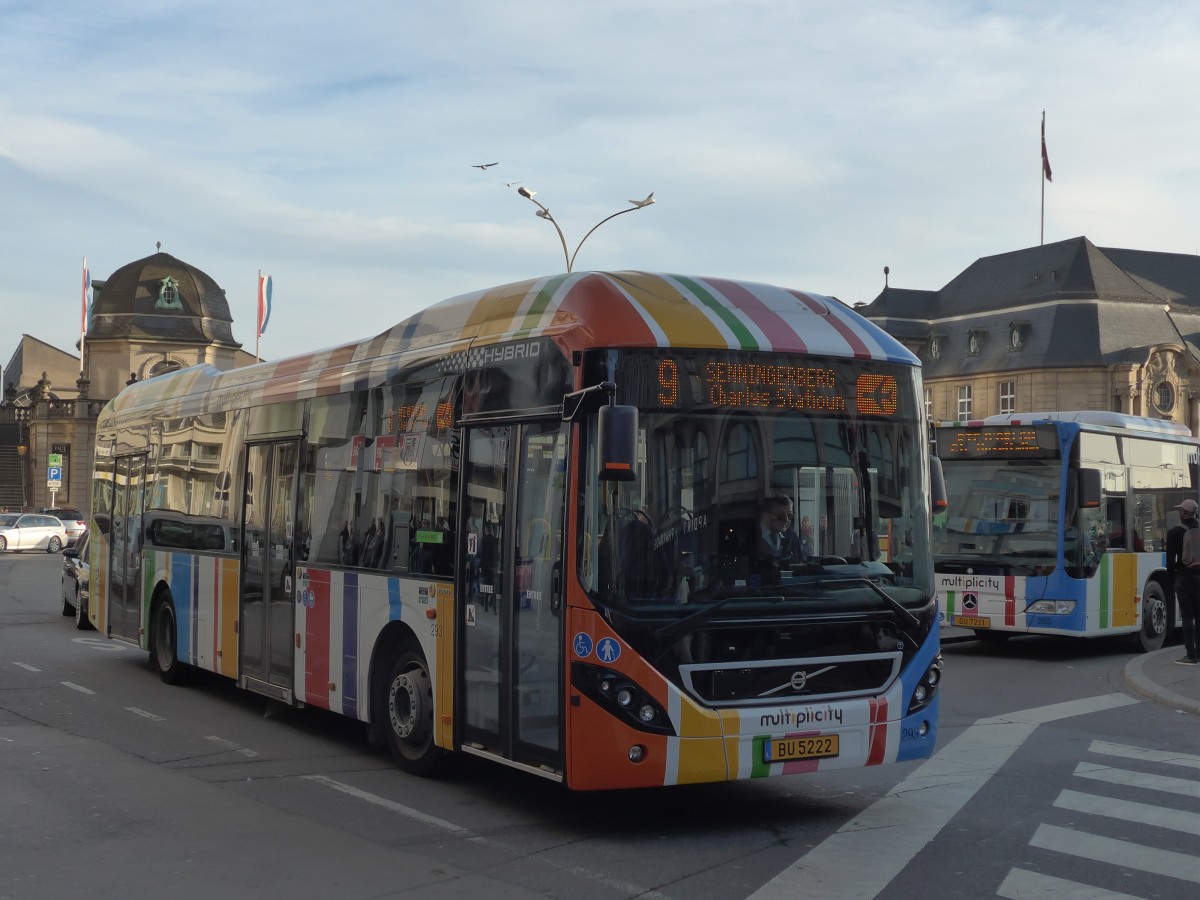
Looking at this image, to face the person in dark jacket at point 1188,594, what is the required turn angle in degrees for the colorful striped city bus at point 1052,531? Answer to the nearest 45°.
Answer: approximately 90° to its left

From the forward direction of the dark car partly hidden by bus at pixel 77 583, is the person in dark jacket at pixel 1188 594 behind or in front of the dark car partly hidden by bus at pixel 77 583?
in front

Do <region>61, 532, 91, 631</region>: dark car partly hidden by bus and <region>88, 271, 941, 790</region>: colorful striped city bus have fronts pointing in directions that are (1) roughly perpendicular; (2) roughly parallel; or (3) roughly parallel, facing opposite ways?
roughly parallel

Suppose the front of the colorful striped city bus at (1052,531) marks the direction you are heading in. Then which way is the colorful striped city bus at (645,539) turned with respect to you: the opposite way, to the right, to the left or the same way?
to the left

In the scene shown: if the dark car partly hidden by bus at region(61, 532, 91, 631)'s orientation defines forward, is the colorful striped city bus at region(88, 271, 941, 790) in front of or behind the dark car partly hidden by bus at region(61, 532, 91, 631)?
in front

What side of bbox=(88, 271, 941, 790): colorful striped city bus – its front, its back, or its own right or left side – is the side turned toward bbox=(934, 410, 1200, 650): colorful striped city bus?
left

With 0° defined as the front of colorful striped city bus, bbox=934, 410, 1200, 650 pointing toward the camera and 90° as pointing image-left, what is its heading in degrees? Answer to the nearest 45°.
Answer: approximately 45°

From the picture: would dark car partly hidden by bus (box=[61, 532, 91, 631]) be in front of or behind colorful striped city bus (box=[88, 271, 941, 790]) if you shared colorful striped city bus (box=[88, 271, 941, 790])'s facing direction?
behind

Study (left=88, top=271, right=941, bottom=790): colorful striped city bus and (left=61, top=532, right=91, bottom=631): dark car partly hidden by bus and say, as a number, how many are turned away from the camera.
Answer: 0

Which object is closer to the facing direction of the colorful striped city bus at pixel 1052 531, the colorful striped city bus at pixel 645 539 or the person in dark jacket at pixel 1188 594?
the colorful striped city bus

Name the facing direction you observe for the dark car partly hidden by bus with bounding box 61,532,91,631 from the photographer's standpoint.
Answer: facing the viewer and to the right of the viewer

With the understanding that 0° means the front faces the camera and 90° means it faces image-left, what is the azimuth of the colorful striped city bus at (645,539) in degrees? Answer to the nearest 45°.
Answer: approximately 315°

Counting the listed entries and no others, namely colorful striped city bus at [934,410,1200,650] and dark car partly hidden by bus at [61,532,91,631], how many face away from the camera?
0
